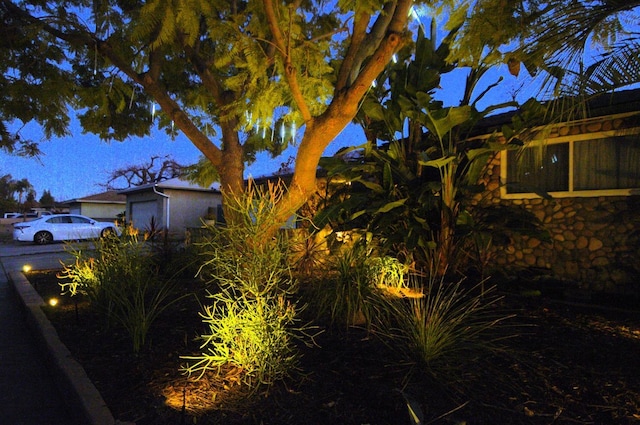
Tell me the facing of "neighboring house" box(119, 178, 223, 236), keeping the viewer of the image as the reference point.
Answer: facing the viewer and to the left of the viewer

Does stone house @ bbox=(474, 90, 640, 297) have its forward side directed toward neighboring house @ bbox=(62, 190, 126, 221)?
no

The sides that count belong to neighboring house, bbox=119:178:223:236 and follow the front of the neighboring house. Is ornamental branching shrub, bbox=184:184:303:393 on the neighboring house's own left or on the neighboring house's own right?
on the neighboring house's own left

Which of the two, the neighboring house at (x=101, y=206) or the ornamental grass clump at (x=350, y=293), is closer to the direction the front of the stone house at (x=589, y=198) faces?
the ornamental grass clump

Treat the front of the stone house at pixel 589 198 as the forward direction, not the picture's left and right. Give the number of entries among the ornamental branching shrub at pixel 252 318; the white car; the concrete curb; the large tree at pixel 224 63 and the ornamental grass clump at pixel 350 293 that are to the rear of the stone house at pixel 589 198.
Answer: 0

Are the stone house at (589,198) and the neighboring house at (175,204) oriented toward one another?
no

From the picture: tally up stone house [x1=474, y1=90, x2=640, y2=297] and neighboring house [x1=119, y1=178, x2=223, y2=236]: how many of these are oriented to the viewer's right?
0

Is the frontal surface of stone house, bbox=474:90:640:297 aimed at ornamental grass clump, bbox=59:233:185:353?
yes

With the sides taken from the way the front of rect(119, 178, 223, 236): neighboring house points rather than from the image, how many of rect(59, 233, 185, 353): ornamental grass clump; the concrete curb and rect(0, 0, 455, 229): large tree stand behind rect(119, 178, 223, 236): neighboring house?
0

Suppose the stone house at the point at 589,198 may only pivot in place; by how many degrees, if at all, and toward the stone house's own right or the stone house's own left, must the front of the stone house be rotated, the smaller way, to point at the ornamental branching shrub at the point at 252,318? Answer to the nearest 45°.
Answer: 0° — it already faces it

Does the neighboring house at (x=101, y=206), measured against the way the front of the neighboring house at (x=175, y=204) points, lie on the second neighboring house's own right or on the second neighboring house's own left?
on the second neighboring house's own right

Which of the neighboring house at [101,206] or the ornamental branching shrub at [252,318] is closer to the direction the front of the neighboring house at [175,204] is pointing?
the ornamental branching shrub

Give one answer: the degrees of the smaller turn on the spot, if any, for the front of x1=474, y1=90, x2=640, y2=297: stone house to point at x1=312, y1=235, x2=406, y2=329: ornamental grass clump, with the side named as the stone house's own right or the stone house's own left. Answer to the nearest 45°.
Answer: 0° — it already faces it

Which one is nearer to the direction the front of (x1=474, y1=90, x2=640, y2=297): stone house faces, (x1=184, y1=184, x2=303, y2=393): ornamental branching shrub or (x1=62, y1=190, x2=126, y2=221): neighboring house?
the ornamental branching shrub

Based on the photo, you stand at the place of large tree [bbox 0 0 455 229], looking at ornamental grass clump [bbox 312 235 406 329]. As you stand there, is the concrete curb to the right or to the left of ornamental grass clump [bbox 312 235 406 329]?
right

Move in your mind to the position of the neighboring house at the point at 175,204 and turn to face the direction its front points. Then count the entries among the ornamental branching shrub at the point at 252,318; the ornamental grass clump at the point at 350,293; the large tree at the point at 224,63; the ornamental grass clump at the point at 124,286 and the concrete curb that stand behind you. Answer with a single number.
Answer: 0
